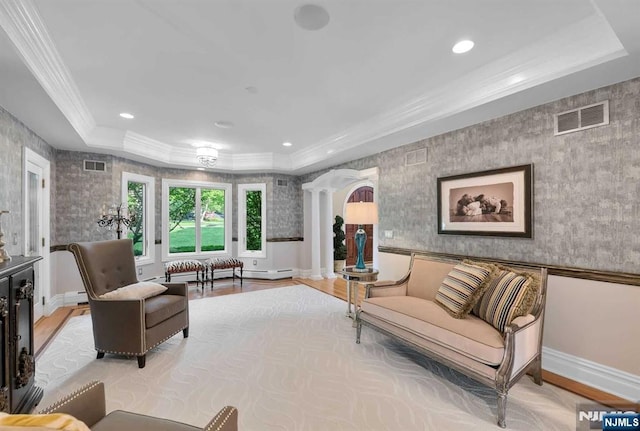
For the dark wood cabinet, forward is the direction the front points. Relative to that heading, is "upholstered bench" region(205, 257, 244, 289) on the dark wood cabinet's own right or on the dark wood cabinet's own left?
on the dark wood cabinet's own left

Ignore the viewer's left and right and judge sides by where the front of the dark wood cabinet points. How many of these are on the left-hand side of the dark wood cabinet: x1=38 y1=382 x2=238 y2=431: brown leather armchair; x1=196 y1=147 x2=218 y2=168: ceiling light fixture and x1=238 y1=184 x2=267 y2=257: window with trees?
2

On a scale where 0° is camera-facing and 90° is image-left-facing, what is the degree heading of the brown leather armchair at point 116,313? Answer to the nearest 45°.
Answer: approximately 315°

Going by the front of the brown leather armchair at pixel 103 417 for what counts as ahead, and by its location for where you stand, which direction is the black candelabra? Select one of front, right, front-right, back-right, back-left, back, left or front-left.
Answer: front-left

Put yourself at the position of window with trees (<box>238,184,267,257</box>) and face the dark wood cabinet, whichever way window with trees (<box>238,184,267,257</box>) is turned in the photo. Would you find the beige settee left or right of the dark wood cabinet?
left

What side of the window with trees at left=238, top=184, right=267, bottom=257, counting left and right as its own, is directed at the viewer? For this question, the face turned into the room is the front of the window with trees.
front

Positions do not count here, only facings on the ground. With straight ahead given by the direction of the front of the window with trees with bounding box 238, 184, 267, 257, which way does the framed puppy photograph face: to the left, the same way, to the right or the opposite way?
to the right

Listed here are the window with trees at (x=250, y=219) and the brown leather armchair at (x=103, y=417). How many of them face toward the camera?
1

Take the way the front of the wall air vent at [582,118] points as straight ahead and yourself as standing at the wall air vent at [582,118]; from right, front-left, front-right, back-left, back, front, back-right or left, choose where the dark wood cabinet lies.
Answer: front

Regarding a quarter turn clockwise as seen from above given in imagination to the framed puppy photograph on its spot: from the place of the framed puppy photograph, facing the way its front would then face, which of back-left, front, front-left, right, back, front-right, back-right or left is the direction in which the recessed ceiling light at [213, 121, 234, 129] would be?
front-left

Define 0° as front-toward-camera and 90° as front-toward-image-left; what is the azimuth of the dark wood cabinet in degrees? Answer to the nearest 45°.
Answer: approximately 315°

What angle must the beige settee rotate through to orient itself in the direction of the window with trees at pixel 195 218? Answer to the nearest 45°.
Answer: approximately 90° to its right

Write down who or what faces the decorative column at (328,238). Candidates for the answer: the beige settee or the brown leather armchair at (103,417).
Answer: the brown leather armchair

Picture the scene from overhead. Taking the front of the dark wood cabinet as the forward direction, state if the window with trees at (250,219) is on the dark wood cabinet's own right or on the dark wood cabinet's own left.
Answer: on the dark wood cabinet's own left

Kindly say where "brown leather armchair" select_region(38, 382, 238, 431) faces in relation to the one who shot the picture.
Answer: facing away from the viewer and to the right of the viewer

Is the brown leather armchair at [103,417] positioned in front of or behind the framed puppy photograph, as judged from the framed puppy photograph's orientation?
in front

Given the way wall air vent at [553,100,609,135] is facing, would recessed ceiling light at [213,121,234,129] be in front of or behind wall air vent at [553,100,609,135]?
in front
